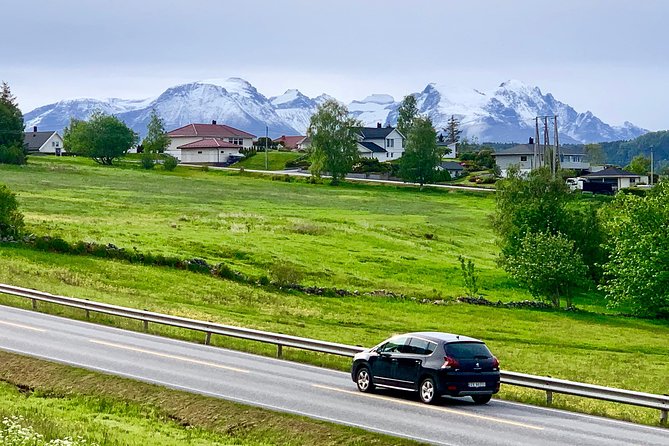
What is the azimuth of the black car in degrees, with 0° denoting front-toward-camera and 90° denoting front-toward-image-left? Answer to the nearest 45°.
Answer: approximately 135°
